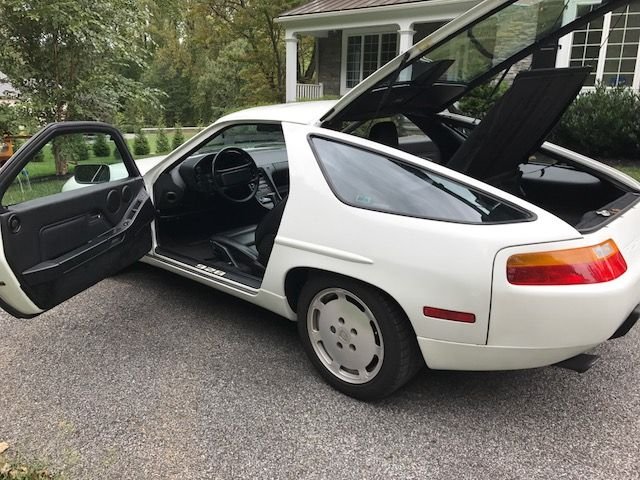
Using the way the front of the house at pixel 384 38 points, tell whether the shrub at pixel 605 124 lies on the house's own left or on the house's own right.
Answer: on the house's own left

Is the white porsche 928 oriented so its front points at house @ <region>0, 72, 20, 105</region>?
yes

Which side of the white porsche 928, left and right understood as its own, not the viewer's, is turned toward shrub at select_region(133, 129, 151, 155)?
front

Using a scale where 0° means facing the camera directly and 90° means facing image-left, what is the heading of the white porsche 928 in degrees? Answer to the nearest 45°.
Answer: approximately 135°

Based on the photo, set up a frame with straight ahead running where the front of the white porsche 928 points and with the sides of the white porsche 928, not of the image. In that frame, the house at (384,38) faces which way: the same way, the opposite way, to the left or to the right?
to the left

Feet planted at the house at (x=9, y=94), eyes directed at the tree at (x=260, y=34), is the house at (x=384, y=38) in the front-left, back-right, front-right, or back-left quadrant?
front-right

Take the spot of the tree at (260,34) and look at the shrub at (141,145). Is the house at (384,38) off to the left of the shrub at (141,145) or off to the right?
left

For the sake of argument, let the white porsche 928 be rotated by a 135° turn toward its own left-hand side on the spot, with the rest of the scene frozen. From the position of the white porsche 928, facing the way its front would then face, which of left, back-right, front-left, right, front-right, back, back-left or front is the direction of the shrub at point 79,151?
back-right

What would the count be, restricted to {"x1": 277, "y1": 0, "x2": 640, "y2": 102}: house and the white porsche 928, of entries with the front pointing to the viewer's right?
0

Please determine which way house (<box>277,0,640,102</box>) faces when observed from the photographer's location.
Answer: facing the viewer and to the left of the viewer

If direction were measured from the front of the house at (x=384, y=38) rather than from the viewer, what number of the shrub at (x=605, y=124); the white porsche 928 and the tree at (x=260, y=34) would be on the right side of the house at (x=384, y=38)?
1

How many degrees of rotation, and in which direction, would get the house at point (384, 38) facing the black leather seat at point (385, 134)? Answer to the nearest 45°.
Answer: approximately 45° to its left

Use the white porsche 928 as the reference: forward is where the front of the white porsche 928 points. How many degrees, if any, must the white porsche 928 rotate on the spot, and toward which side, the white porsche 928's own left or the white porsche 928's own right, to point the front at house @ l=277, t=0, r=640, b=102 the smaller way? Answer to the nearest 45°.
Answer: approximately 45° to the white porsche 928's own right

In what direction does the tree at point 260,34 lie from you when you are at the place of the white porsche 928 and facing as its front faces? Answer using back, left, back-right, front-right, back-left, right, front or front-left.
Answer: front-right

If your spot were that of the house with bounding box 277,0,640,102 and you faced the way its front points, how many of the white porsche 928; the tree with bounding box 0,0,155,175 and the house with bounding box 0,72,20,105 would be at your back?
0

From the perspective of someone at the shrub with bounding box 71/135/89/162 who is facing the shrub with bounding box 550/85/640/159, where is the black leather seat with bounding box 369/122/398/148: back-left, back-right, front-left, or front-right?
front-right

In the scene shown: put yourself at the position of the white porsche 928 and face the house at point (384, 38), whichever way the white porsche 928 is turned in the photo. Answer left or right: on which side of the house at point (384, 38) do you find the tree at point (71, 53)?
left

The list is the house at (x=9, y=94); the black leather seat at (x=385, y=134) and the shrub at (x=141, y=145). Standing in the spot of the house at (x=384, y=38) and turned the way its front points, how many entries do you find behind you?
0
